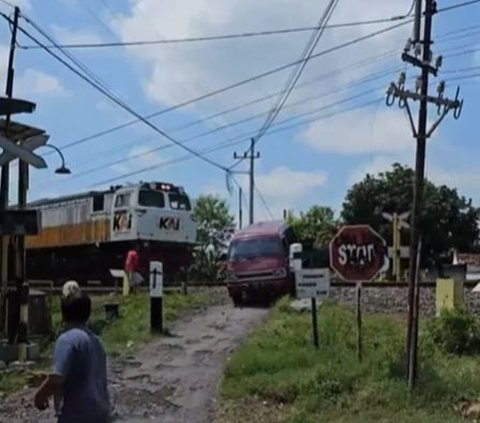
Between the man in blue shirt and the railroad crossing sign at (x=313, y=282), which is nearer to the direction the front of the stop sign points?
the man in blue shirt

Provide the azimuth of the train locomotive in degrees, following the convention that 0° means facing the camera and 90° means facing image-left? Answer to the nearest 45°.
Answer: approximately 315°

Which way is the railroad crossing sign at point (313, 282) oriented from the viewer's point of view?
toward the camera

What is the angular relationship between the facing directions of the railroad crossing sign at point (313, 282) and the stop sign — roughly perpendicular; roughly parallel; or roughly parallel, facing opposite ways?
roughly parallel

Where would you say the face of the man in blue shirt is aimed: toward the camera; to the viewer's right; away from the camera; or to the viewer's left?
away from the camera

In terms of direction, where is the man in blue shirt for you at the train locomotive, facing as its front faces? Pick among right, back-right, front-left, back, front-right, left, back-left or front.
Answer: front-right

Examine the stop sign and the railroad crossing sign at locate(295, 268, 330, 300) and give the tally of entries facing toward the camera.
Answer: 2

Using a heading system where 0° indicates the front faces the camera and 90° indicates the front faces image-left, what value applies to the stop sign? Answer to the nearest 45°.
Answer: approximately 0°

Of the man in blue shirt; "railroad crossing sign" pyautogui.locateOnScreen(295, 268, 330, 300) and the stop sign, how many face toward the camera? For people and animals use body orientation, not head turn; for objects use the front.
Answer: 2

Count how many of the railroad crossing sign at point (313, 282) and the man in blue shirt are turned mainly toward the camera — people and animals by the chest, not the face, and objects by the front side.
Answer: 1

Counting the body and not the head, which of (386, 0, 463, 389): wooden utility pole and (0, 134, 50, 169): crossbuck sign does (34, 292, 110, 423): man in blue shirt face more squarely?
the crossbuck sign

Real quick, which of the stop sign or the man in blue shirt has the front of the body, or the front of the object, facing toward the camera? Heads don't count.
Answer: the stop sign

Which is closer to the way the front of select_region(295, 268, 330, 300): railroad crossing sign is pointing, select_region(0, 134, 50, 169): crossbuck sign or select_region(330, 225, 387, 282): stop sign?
the stop sign

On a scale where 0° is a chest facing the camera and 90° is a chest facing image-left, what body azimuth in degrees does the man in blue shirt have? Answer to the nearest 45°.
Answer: approximately 135°
